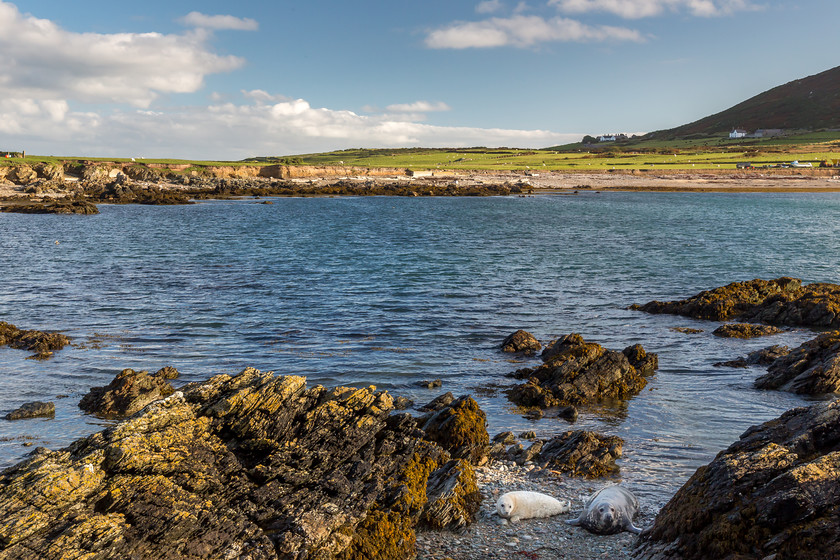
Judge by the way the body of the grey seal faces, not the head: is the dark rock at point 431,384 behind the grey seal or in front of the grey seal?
behind

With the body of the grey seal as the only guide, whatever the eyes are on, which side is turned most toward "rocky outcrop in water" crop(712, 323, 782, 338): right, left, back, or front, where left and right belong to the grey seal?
back

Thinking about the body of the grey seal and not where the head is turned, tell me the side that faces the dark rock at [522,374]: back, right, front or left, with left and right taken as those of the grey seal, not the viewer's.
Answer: back

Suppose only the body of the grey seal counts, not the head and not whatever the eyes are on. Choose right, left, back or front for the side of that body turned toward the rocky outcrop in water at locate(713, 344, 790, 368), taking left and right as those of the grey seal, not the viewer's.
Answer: back

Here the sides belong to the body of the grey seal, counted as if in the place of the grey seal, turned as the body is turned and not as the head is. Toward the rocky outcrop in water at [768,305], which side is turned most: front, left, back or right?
back

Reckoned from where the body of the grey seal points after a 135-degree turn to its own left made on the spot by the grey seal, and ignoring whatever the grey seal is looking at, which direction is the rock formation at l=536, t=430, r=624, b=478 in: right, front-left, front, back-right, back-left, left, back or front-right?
front-left

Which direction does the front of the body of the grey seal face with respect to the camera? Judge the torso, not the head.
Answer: toward the camera

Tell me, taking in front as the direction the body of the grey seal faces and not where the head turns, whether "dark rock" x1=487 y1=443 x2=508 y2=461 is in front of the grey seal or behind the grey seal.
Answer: behind

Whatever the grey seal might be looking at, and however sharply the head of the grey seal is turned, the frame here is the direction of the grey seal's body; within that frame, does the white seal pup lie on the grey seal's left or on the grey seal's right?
on the grey seal's right

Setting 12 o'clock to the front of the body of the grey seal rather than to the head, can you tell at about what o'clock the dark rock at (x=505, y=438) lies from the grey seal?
The dark rock is roughly at 5 o'clock from the grey seal.

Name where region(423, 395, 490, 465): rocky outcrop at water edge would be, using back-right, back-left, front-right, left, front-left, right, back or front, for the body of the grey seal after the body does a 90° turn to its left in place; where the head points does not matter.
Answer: back-left

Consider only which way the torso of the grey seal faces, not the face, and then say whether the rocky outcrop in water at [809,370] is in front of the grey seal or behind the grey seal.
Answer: behind

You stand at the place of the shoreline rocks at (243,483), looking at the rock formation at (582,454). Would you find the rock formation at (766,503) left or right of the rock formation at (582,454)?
right

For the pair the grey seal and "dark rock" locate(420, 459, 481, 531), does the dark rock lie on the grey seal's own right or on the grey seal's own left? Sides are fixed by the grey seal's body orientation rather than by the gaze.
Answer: on the grey seal's own right

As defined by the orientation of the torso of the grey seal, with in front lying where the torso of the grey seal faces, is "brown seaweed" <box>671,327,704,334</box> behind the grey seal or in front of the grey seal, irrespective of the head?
behind

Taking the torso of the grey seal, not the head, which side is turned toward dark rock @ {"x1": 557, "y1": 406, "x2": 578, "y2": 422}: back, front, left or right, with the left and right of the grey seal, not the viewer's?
back
